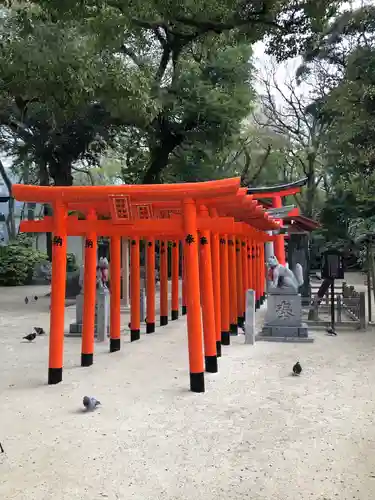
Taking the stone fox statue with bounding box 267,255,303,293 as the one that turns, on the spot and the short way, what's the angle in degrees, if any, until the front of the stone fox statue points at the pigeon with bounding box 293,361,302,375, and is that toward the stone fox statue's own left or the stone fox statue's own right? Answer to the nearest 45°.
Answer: approximately 90° to the stone fox statue's own left

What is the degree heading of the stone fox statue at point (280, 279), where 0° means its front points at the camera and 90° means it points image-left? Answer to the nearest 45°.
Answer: approximately 90°
